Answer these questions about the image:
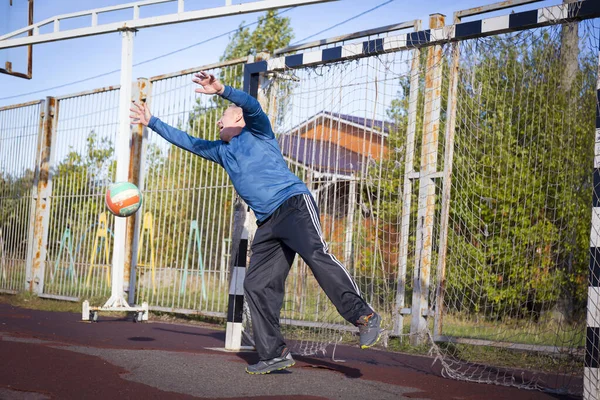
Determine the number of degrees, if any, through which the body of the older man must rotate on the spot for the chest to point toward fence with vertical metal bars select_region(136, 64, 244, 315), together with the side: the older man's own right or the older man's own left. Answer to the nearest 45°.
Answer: approximately 135° to the older man's own right

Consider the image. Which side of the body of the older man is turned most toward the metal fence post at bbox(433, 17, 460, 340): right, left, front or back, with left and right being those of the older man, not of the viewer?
back

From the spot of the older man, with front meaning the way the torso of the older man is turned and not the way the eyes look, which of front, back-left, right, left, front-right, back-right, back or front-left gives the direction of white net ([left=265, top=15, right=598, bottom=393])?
back

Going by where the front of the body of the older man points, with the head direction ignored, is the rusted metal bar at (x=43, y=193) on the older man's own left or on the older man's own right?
on the older man's own right

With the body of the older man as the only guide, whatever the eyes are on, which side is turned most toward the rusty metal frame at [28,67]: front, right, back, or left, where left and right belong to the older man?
right

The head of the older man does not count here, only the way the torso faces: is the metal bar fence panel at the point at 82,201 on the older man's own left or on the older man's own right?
on the older man's own right

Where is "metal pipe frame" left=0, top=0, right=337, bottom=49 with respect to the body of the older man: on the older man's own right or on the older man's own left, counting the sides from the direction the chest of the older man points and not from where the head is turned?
on the older man's own right

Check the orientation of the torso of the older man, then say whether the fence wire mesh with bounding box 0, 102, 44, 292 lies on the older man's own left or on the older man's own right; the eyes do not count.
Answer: on the older man's own right

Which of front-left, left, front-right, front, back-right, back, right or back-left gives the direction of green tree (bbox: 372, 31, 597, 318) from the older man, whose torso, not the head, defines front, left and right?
back

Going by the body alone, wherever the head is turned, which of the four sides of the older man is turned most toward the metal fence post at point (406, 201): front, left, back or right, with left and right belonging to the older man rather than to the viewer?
back
